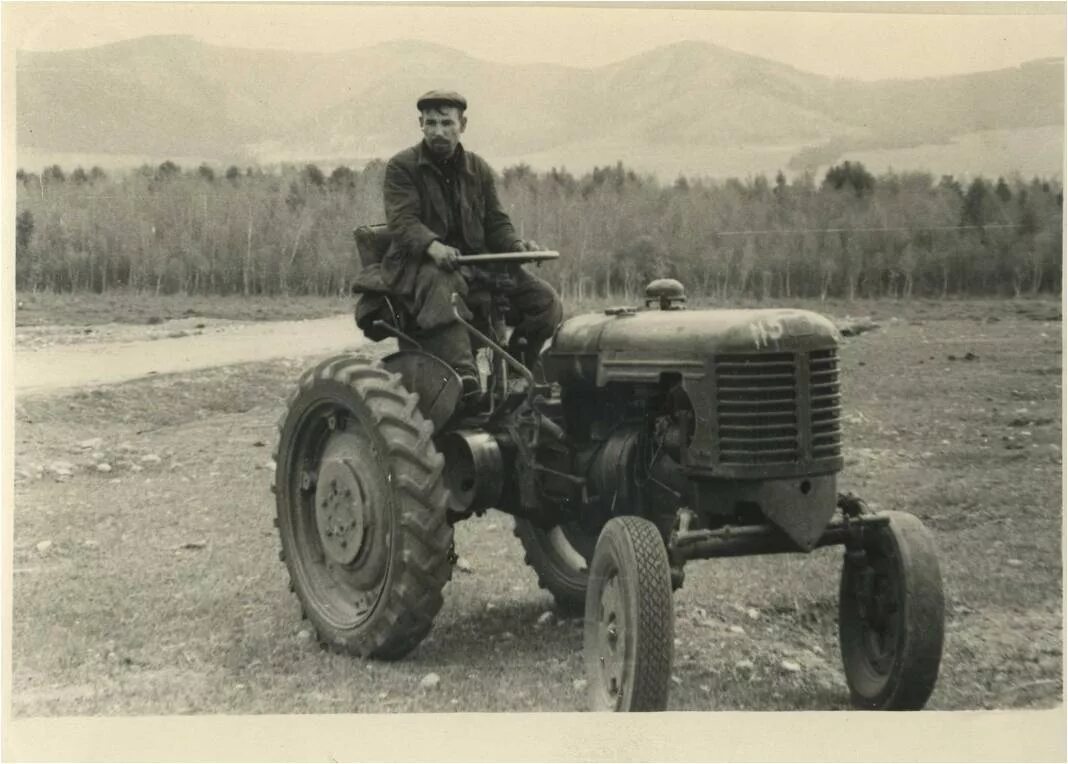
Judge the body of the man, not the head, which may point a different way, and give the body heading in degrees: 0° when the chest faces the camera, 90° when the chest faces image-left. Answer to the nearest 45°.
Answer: approximately 315°

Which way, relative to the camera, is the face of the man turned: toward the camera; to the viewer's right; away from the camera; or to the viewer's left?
toward the camera
